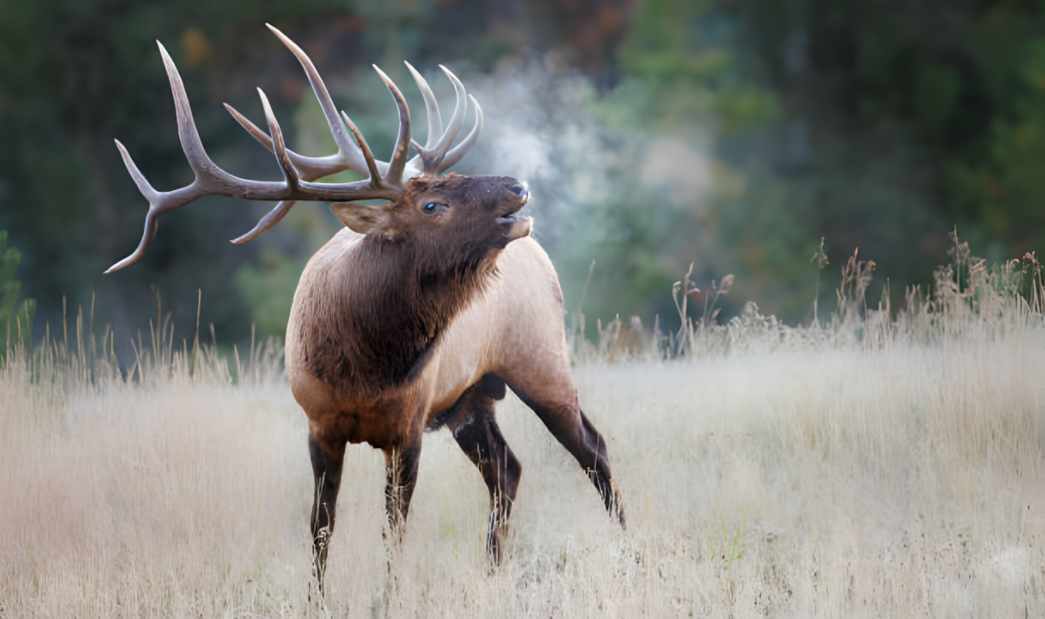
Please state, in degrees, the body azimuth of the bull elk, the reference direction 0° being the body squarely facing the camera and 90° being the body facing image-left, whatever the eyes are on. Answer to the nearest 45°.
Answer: approximately 45°
